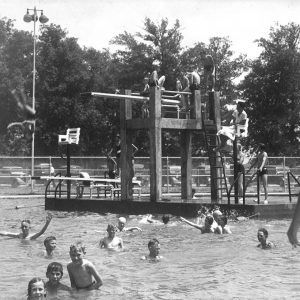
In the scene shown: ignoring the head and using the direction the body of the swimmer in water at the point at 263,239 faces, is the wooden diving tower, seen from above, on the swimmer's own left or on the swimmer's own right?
on the swimmer's own right

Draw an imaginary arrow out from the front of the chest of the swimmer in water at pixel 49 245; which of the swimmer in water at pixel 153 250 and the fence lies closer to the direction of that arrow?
the swimmer in water

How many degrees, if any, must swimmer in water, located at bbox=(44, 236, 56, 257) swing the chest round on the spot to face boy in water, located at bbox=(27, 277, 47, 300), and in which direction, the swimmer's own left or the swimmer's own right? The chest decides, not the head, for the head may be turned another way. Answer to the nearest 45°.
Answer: approximately 45° to the swimmer's own right

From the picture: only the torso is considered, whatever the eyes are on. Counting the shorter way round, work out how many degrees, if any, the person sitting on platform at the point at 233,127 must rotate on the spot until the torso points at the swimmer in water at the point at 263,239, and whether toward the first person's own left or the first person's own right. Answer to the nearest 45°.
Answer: approximately 45° to the first person's own left

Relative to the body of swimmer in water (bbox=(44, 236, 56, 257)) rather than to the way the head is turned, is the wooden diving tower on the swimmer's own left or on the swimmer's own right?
on the swimmer's own left

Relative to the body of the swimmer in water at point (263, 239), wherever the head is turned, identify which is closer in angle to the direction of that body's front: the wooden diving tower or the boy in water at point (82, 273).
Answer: the boy in water

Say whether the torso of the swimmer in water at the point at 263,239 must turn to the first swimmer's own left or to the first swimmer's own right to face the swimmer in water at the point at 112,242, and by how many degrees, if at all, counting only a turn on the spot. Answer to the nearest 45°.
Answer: approximately 45° to the first swimmer's own right

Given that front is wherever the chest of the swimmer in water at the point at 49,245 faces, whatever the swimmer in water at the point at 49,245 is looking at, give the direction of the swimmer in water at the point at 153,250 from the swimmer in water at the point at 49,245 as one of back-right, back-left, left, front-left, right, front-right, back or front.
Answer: front-left

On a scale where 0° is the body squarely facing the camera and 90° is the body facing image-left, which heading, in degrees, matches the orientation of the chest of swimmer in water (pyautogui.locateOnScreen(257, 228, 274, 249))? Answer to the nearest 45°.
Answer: approximately 45°

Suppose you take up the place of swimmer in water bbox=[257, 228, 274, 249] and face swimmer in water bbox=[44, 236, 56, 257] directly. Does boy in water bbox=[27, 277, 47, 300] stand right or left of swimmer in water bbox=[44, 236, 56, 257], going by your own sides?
left
